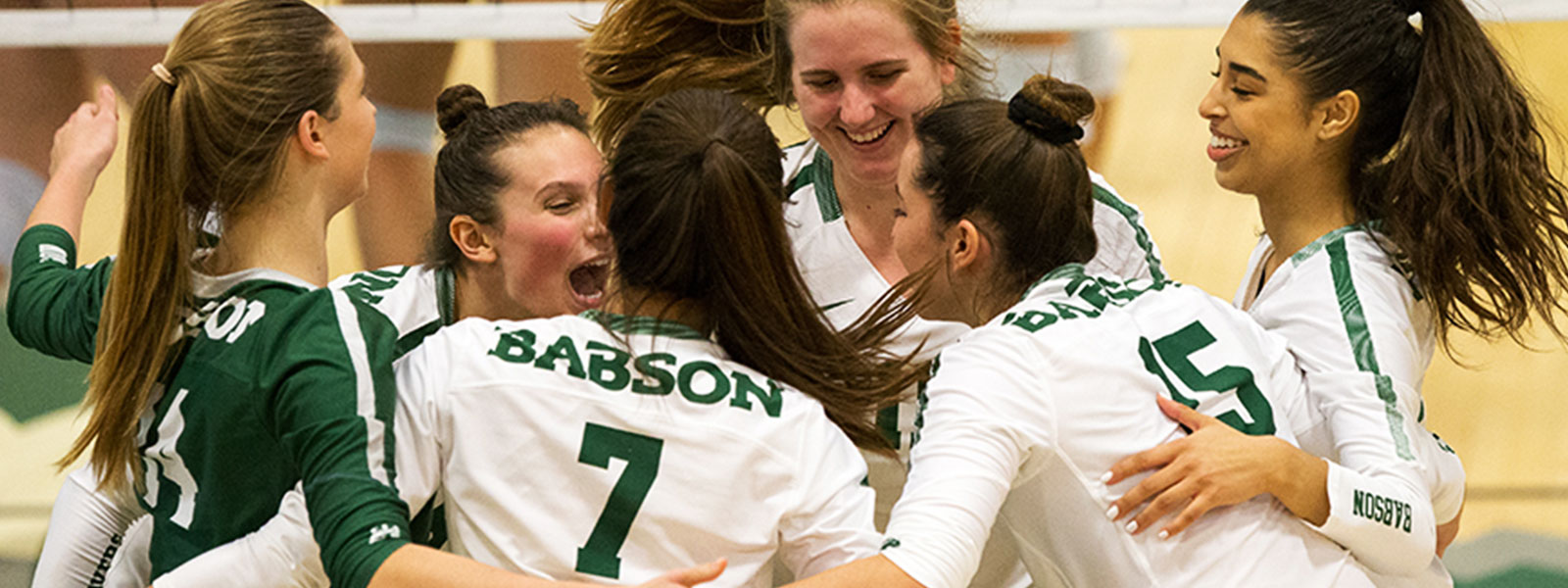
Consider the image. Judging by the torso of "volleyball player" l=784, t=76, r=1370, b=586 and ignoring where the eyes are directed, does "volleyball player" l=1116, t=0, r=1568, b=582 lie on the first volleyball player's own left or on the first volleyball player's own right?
on the first volleyball player's own right

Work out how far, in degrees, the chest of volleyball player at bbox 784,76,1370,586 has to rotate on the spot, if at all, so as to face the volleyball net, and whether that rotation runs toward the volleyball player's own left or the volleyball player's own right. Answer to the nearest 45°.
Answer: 0° — they already face it

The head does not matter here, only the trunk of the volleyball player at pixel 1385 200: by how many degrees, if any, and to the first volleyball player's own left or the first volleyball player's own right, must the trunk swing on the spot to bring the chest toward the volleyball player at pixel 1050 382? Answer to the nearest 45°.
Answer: approximately 45° to the first volleyball player's own left

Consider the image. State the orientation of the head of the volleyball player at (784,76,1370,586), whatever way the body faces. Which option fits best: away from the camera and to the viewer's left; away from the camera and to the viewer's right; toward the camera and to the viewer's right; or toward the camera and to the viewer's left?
away from the camera and to the viewer's left

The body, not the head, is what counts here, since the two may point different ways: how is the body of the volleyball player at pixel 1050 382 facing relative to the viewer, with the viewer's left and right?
facing away from the viewer and to the left of the viewer

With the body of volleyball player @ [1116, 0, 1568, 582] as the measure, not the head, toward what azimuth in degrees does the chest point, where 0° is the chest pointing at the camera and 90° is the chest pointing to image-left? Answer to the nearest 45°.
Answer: approximately 90°

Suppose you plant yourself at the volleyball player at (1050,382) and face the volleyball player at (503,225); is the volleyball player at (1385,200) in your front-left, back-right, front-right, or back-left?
back-right

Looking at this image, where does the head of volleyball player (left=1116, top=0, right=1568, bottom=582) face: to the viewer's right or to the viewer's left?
to the viewer's left
